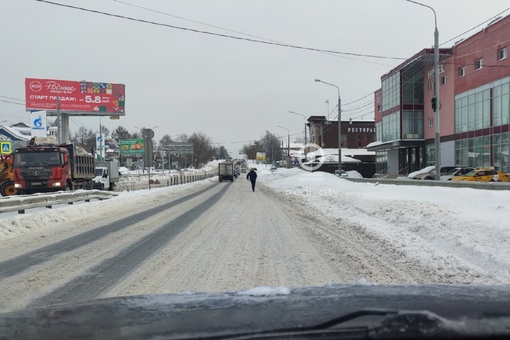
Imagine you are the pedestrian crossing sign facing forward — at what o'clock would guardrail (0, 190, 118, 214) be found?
The guardrail is roughly at 12 o'clock from the pedestrian crossing sign.

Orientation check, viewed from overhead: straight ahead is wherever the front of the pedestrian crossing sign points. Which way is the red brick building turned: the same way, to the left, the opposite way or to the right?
to the right

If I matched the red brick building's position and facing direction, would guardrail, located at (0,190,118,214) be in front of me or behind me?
in front

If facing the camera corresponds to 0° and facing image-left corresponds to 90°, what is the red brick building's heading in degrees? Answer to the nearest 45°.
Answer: approximately 45°

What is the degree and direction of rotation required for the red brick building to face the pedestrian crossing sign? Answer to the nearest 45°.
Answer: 0° — it already faces it

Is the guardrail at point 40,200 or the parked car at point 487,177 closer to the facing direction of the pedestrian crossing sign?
the guardrail

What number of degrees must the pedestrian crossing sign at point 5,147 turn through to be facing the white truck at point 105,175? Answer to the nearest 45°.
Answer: approximately 135° to its left

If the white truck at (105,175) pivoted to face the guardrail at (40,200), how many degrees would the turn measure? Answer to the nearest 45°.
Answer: approximately 45° to its left

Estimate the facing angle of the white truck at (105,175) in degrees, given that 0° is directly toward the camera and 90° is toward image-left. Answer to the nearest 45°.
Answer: approximately 45°
